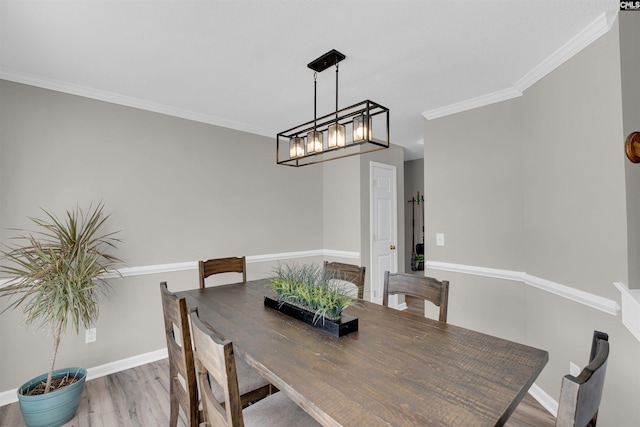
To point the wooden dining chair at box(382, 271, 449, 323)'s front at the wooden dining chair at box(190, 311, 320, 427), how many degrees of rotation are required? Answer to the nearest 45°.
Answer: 0° — it already faces it

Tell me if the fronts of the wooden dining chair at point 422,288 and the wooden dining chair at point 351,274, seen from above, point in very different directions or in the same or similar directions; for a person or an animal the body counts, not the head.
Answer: same or similar directions

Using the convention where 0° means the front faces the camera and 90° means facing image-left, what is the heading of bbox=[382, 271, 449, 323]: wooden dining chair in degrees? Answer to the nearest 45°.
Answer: approximately 45°

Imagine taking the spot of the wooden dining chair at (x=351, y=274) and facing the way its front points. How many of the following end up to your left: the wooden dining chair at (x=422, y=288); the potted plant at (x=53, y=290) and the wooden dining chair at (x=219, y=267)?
1

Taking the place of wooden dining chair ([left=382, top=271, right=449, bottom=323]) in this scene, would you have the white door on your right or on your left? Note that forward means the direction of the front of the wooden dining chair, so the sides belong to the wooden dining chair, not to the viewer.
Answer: on your right

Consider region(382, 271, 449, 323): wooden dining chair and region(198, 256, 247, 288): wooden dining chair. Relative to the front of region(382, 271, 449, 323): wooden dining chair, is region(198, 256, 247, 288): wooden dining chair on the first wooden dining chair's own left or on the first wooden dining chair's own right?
on the first wooden dining chair's own right

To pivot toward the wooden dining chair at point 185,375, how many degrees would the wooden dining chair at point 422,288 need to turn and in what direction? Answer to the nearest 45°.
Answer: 0° — it already faces it

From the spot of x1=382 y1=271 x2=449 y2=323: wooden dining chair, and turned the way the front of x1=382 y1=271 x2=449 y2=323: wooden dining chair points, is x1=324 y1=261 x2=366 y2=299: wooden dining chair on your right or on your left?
on your right

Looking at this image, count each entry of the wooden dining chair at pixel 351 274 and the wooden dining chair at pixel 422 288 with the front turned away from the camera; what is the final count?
0

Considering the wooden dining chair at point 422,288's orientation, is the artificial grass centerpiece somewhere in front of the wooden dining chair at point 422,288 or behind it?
in front

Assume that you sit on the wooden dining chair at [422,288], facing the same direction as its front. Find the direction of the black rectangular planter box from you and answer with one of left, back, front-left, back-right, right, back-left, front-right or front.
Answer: front

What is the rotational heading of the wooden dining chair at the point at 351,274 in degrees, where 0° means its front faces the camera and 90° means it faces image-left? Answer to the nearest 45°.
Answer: approximately 45°

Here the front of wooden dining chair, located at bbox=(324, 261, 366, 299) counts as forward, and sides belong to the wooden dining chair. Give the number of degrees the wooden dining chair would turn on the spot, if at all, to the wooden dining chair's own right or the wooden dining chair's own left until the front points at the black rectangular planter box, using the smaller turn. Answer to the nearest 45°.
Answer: approximately 45° to the wooden dining chair's own left

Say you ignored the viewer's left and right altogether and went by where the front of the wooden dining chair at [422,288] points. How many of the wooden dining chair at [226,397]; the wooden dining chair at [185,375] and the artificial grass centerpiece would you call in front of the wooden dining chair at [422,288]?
3

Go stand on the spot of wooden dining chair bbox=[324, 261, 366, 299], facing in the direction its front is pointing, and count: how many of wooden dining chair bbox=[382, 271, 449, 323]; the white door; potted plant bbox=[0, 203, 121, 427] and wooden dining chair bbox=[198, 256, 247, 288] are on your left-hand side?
1
